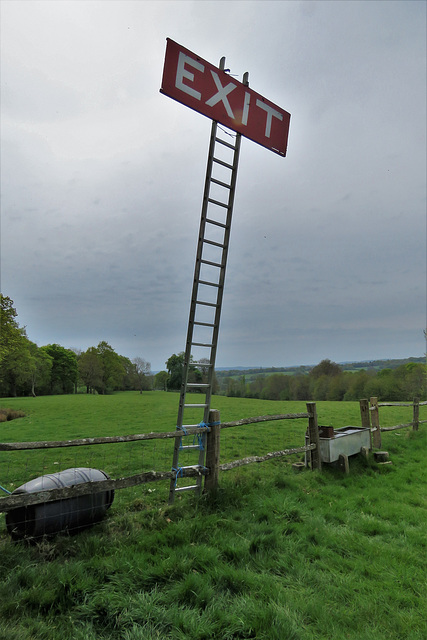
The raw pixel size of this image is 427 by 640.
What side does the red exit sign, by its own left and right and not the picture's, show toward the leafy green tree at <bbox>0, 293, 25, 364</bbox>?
back

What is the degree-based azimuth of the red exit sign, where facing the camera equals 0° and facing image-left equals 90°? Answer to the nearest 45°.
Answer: approximately 315°

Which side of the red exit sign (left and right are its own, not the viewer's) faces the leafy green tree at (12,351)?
back
